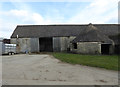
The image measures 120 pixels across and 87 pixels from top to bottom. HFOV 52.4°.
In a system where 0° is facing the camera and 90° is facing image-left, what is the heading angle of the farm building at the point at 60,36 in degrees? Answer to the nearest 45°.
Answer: approximately 0°
